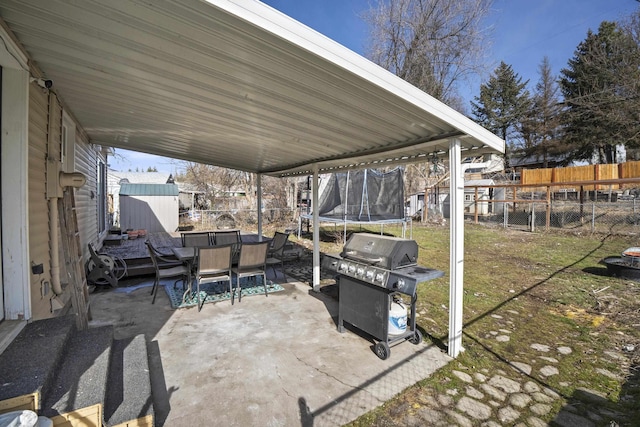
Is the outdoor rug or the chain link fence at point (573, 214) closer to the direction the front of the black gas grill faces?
the outdoor rug

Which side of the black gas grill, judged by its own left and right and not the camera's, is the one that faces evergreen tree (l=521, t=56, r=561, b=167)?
back

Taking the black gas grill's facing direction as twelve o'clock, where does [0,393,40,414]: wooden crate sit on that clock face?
The wooden crate is roughly at 12 o'clock from the black gas grill.

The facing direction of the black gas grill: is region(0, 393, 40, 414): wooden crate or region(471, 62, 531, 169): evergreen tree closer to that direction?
the wooden crate

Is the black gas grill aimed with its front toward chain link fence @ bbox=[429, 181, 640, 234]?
no

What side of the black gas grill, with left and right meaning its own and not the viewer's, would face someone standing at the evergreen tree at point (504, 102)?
back

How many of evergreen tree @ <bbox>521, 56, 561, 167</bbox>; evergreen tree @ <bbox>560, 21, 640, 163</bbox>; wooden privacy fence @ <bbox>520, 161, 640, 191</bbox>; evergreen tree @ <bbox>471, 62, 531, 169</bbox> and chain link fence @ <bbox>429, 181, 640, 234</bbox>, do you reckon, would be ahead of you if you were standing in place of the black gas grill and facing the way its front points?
0

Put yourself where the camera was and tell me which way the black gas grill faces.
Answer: facing the viewer and to the left of the viewer

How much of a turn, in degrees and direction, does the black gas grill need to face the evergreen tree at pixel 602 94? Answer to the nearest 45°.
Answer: approximately 180°

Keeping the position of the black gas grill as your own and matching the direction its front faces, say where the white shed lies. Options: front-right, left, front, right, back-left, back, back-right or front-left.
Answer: right

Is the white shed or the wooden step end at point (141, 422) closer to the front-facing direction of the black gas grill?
the wooden step end

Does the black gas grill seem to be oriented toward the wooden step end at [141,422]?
yes

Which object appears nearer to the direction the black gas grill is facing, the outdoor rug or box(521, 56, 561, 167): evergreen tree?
the outdoor rug

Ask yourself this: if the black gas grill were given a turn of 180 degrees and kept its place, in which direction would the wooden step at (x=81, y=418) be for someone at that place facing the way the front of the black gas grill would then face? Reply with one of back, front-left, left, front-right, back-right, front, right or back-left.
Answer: back

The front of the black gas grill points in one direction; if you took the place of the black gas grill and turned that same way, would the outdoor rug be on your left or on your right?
on your right

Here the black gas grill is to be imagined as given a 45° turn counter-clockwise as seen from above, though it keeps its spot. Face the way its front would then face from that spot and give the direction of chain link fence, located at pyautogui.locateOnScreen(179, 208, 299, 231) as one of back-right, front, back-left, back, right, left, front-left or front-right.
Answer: back-right
